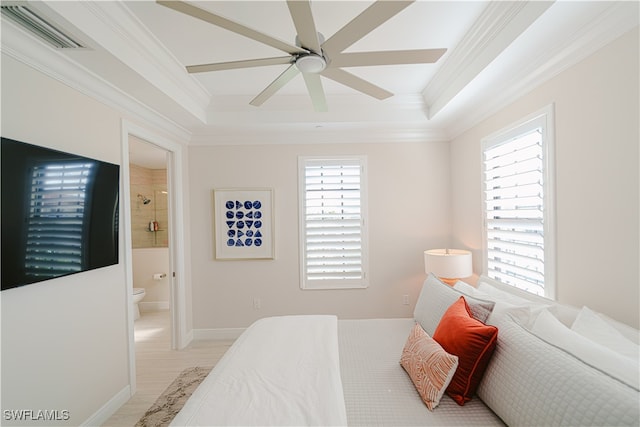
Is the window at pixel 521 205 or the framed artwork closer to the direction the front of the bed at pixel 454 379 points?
the framed artwork

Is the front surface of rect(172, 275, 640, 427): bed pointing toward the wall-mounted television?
yes

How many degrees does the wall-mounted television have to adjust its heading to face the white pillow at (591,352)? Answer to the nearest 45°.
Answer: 0° — it already faces it

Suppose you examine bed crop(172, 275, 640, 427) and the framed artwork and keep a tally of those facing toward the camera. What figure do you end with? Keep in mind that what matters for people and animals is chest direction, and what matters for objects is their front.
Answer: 1

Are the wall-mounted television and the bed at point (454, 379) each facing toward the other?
yes

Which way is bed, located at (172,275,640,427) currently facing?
to the viewer's left

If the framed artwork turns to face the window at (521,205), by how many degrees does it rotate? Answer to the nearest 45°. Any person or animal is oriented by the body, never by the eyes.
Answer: approximately 45° to its left
